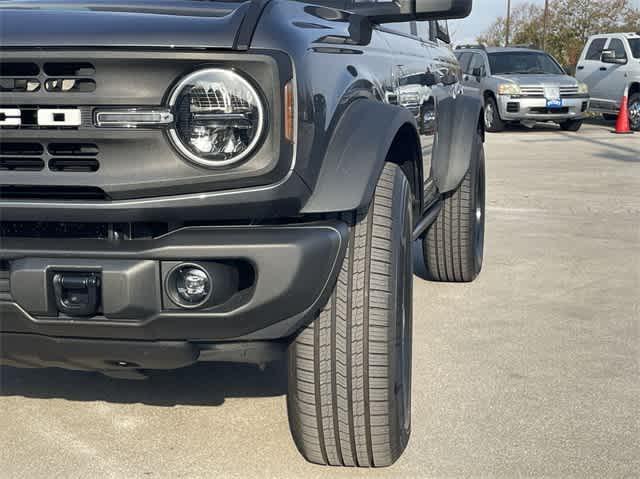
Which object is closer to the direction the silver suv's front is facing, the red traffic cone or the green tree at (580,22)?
the red traffic cone

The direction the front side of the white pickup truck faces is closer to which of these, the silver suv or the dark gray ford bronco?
the dark gray ford bronco

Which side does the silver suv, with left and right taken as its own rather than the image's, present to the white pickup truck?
left

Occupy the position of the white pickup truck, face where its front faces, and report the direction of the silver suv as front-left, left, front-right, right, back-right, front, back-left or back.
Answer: right

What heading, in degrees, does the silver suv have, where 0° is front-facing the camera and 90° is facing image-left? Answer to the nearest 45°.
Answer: approximately 315°

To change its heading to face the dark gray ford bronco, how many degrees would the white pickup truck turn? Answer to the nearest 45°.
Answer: approximately 45° to its right

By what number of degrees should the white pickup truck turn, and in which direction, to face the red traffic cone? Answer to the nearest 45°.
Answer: approximately 45° to its right

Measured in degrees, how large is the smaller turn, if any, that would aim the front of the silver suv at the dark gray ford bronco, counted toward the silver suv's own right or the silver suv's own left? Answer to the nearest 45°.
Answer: approximately 45° to the silver suv's own right

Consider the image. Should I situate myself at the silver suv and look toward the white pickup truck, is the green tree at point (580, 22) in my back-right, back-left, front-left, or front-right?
front-left

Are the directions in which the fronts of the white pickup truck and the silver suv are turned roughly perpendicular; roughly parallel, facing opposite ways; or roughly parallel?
roughly parallel
